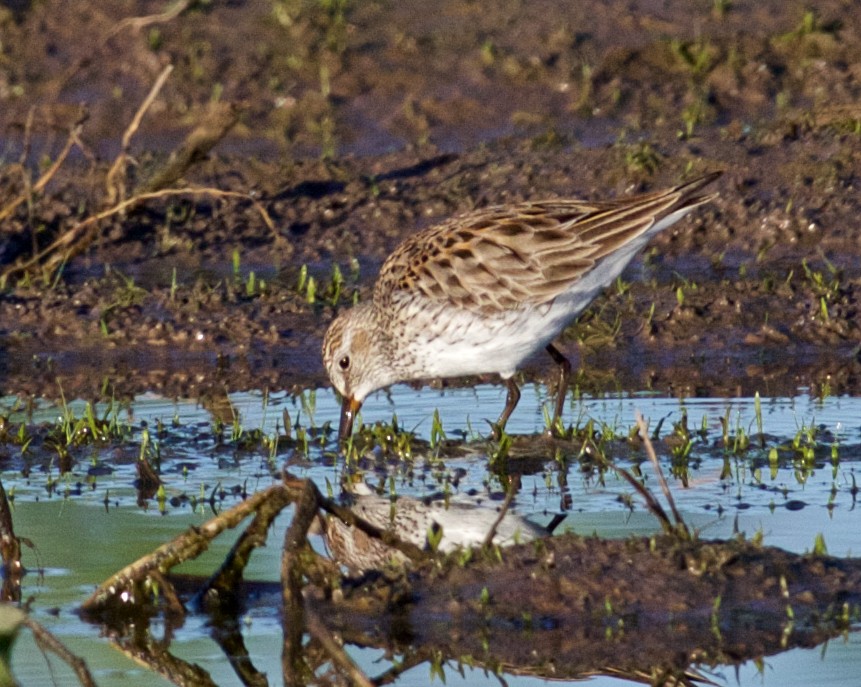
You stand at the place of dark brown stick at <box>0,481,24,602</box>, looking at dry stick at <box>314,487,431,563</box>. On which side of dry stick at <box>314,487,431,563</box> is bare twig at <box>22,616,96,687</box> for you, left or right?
right

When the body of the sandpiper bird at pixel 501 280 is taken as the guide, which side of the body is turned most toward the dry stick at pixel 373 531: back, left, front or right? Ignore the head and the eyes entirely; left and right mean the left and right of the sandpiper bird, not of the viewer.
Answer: left

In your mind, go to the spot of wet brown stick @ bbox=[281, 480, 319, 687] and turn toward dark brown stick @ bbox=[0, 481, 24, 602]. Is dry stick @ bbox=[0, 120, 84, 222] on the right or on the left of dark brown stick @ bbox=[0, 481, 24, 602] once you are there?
right

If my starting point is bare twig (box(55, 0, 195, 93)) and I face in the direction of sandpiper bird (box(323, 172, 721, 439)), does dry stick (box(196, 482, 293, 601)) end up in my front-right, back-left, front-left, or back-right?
front-right

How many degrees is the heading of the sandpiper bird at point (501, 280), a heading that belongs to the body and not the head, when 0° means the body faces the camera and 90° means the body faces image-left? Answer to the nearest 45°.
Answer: approximately 90°

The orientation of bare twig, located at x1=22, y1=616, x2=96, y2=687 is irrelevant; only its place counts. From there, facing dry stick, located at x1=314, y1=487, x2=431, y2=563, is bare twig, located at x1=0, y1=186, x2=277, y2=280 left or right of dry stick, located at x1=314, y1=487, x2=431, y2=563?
left

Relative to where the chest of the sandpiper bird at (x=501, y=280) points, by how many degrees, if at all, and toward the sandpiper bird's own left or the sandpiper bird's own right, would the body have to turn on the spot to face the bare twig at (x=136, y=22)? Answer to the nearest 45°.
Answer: approximately 45° to the sandpiper bird's own right

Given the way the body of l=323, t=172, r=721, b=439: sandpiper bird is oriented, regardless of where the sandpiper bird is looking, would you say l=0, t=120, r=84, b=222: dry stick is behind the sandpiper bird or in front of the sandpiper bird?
in front

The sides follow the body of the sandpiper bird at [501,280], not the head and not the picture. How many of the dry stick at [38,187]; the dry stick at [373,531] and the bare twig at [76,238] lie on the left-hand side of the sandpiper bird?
1
